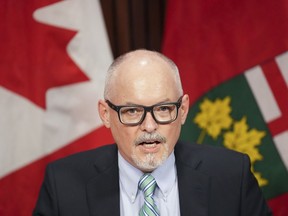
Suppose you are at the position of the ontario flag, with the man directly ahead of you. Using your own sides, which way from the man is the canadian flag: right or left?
right

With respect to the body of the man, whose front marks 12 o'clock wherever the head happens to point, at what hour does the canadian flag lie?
The canadian flag is roughly at 5 o'clock from the man.

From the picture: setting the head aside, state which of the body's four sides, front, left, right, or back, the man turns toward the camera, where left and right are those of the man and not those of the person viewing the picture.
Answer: front

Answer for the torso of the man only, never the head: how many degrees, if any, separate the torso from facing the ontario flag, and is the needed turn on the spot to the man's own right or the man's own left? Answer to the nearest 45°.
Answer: approximately 135° to the man's own left
